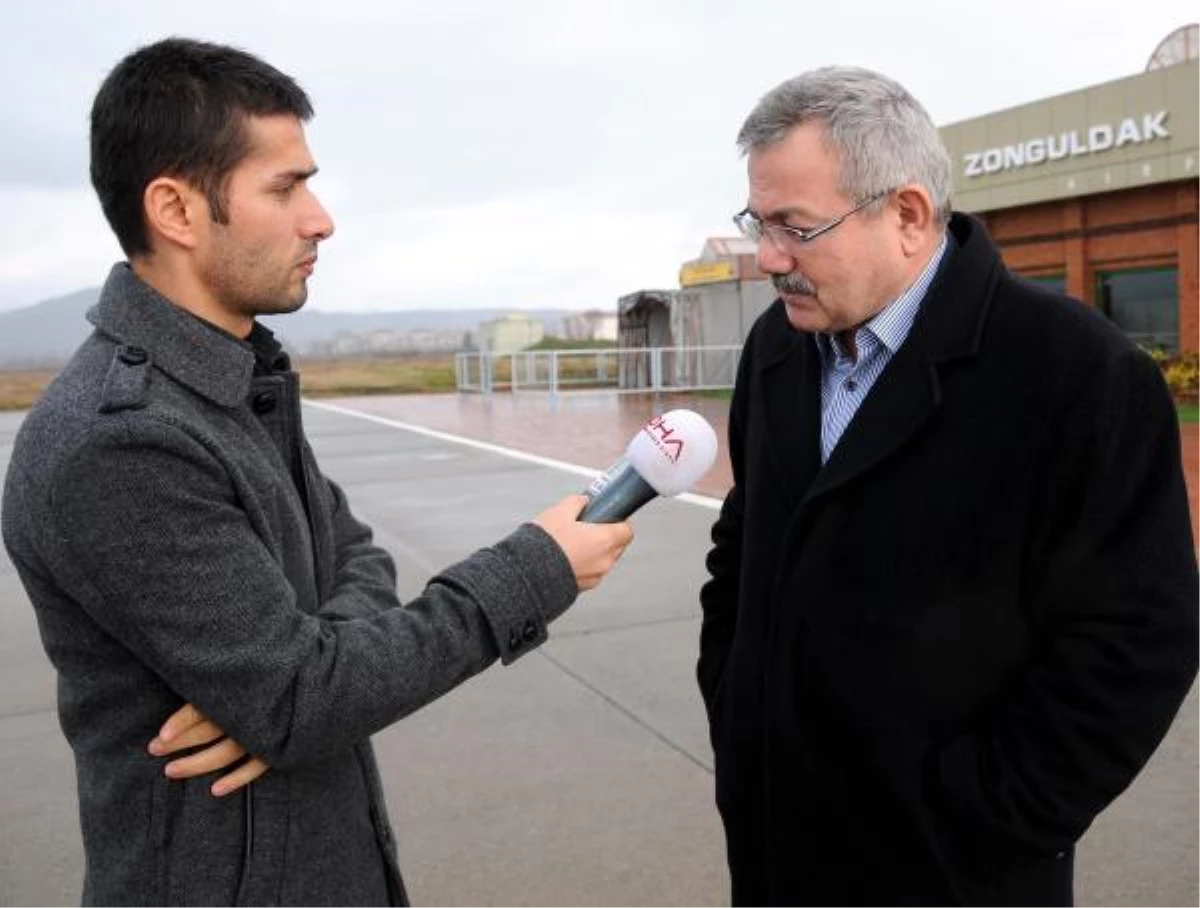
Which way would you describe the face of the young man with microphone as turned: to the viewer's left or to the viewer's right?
to the viewer's right

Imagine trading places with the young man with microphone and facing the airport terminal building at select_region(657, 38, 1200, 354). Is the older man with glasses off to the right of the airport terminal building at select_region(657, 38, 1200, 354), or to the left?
right

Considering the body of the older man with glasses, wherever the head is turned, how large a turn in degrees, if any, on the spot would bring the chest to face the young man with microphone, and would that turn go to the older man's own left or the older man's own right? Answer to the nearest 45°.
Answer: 0° — they already face them

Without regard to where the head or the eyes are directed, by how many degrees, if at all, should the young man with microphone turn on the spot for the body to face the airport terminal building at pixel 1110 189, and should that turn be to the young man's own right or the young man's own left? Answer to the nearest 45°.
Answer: approximately 45° to the young man's own left

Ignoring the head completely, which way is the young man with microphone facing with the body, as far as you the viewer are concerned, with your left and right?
facing to the right of the viewer

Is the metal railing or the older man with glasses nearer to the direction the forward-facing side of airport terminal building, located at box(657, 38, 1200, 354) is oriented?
the older man with glasses

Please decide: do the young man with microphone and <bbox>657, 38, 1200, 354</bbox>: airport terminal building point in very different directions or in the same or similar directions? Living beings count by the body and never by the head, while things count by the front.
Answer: very different directions

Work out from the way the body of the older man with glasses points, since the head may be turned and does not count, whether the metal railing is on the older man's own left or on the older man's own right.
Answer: on the older man's own right

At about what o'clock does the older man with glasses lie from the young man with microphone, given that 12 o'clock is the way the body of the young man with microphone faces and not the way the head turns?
The older man with glasses is roughly at 12 o'clock from the young man with microphone.

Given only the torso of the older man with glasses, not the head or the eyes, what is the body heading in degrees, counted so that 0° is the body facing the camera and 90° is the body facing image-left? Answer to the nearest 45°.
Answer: approximately 45°
